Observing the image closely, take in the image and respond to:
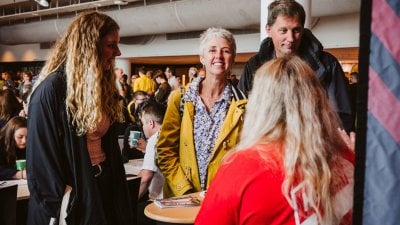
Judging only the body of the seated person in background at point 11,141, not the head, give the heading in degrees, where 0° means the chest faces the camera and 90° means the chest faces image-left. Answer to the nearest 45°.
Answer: approximately 315°

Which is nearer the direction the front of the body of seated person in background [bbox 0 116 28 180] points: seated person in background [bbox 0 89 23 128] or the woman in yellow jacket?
the woman in yellow jacket

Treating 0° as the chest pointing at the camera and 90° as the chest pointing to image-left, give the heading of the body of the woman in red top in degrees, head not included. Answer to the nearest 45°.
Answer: approximately 135°

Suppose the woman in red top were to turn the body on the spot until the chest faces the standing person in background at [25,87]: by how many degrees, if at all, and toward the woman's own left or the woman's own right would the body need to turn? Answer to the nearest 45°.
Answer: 0° — they already face them

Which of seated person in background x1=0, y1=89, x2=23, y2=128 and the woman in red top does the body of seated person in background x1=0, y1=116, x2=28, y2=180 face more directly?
the woman in red top

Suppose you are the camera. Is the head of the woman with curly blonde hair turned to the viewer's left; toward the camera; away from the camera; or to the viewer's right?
to the viewer's right

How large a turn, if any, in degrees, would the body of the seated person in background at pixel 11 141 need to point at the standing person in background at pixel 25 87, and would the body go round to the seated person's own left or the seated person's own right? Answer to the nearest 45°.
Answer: approximately 135° to the seated person's own left

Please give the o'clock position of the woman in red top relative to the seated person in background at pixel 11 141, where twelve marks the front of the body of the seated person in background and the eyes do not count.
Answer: The woman in red top is roughly at 1 o'clock from the seated person in background.

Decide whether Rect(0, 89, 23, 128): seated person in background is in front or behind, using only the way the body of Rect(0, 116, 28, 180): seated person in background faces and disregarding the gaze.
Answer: behind

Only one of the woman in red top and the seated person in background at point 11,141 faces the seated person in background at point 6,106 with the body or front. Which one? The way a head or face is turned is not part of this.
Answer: the woman in red top
